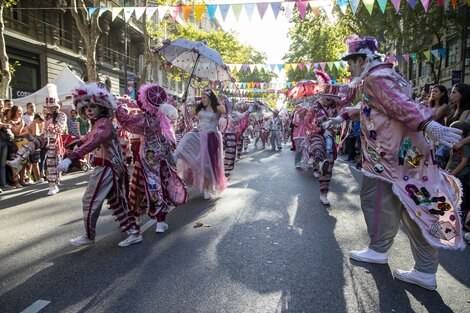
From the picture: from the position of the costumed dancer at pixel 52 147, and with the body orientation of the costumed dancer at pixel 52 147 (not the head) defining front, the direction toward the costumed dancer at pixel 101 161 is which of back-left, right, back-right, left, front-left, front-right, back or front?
front-left

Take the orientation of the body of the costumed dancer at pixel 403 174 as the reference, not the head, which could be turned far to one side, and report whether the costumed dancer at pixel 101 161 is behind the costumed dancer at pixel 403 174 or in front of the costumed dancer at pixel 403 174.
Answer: in front

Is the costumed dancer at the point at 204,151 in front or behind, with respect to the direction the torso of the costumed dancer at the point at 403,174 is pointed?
in front

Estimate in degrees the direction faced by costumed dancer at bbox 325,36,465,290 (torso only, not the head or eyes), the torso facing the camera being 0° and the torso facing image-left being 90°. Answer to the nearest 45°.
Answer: approximately 90°

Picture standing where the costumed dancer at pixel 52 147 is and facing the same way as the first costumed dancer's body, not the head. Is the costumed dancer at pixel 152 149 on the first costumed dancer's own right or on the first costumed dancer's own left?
on the first costumed dancer's own left

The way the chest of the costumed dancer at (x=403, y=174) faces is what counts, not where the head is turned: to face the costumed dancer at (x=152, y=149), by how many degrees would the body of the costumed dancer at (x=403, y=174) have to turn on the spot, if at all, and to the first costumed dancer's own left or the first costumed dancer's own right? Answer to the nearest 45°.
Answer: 0° — they already face them

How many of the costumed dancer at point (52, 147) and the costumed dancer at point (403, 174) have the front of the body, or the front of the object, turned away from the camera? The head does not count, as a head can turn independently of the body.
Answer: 0

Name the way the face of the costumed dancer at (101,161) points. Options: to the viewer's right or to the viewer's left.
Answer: to the viewer's left

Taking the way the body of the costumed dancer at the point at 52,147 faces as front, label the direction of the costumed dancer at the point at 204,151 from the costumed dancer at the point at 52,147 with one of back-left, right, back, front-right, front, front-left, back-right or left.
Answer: left
